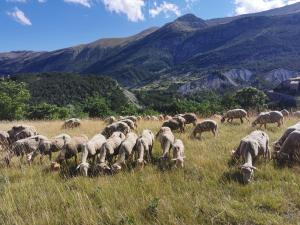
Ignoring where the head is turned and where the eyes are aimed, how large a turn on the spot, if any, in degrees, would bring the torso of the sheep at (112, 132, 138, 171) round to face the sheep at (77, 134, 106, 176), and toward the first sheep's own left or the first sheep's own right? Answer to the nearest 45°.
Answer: approximately 90° to the first sheep's own right

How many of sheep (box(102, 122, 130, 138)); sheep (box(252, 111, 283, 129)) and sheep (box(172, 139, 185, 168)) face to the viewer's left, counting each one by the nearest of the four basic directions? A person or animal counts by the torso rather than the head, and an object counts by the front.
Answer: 2

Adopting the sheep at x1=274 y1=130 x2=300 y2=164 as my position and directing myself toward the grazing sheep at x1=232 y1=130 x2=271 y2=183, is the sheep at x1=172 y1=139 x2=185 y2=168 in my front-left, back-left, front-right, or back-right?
front-right

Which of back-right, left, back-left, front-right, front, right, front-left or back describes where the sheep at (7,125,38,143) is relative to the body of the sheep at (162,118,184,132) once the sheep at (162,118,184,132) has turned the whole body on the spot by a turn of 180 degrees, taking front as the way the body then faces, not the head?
back

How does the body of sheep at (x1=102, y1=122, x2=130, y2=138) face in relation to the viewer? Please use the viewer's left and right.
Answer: facing to the left of the viewer

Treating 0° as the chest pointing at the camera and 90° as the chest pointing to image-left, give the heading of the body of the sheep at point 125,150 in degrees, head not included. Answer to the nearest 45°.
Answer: approximately 45°

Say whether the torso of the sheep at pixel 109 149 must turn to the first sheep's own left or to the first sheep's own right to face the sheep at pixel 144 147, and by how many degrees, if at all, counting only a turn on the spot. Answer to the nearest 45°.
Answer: approximately 135° to the first sheep's own left

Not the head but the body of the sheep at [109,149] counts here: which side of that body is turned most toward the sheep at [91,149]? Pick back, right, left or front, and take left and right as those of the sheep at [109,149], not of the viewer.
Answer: right

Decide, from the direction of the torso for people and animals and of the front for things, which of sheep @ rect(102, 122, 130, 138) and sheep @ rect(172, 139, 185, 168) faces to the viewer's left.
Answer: sheep @ rect(102, 122, 130, 138)

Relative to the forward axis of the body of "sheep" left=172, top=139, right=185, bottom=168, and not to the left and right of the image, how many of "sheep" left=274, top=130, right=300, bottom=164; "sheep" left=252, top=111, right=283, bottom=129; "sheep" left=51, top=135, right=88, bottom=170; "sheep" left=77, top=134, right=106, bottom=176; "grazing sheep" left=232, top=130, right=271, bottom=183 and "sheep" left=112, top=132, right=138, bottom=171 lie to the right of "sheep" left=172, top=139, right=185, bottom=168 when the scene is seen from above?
3

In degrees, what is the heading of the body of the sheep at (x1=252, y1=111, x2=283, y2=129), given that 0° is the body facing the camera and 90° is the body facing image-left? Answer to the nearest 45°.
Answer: approximately 90°

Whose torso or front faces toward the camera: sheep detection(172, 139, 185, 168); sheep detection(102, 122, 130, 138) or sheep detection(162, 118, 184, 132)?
sheep detection(172, 139, 185, 168)

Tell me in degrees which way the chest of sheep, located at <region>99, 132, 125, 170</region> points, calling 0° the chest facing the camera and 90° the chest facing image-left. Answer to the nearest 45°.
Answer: approximately 45°

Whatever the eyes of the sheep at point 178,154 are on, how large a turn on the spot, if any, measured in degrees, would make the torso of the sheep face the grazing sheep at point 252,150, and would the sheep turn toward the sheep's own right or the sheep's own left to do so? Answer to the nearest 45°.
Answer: approximately 90° to the sheep's own left

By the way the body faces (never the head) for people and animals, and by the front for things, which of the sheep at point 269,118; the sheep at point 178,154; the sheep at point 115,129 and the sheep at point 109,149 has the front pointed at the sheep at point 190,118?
the sheep at point 269,118

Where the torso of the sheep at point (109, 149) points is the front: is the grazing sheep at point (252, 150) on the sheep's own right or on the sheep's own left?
on the sheep's own left

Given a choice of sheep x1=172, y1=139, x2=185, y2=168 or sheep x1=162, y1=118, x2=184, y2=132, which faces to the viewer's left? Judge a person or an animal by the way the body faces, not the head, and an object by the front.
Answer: sheep x1=162, y1=118, x2=184, y2=132

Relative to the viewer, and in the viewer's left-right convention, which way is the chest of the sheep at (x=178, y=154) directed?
facing the viewer

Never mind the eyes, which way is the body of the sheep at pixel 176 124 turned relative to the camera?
to the viewer's left

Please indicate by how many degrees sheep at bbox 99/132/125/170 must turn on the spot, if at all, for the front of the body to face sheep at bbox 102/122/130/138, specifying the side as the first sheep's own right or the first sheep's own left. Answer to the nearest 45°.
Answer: approximately 135° to the first sheep's own right
